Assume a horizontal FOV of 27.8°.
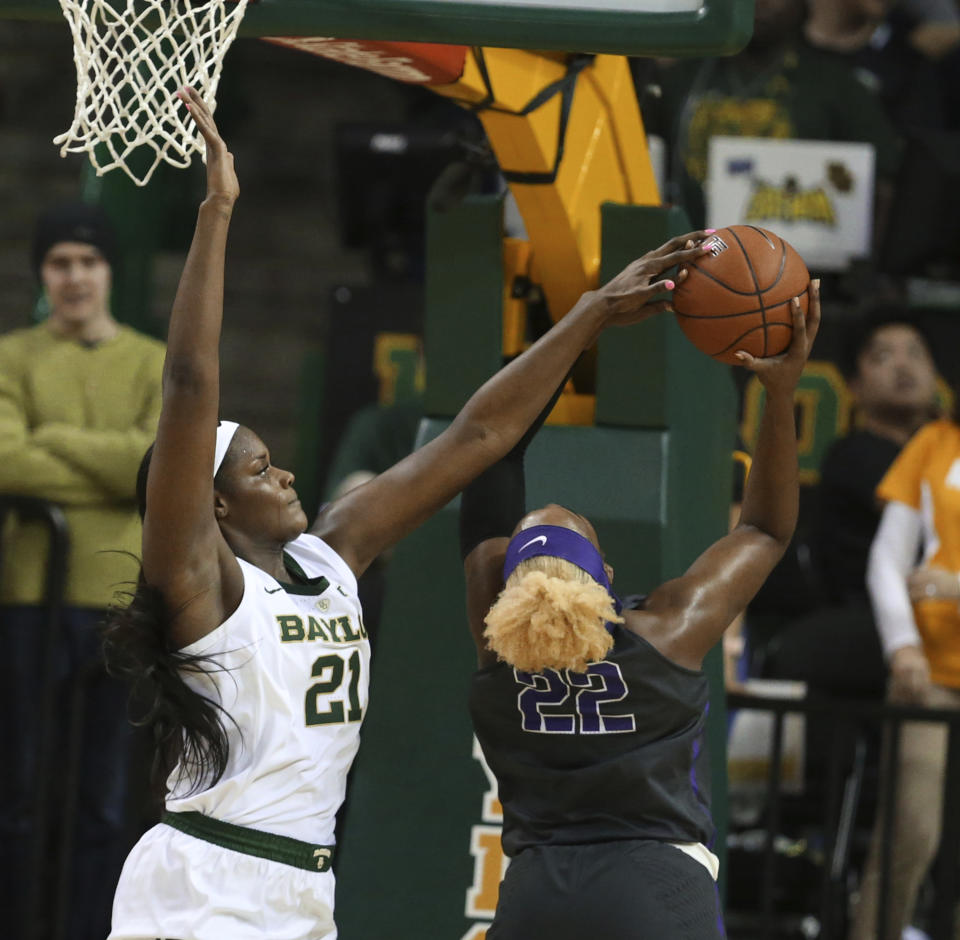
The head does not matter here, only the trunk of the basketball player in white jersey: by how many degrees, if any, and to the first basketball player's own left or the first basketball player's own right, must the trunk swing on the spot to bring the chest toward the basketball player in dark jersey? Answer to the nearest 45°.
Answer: approximately 45° to the first basketball player's own left

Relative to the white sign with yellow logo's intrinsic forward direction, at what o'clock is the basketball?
The basketball is roughly at 12 o'clock from the white sign with yellow logo.

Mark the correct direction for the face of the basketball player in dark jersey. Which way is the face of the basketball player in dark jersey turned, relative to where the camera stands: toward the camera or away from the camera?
away from the camera

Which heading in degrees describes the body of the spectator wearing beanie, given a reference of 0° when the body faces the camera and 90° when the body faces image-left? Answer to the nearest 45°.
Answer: approximately 0°

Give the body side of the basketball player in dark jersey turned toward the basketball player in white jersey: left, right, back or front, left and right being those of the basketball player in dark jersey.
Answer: left

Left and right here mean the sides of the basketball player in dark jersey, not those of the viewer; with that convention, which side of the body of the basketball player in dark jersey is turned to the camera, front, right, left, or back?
back

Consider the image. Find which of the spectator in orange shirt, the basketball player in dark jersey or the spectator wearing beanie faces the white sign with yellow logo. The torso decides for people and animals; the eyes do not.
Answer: the basketball player in dark jersey

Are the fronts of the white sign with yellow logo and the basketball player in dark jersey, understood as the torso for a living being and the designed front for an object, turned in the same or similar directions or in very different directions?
very different directions

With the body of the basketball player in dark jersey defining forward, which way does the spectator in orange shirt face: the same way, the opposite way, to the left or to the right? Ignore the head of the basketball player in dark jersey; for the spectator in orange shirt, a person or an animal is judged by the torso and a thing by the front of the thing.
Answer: the opposite way

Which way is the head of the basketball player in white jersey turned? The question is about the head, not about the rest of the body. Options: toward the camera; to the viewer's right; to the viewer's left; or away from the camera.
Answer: to the viewer's right

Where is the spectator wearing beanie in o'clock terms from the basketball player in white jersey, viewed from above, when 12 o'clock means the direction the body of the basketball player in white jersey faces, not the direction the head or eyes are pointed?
The spectator wearing beanie is roughly at 7 o'clock from the basketball player in white jersey.
